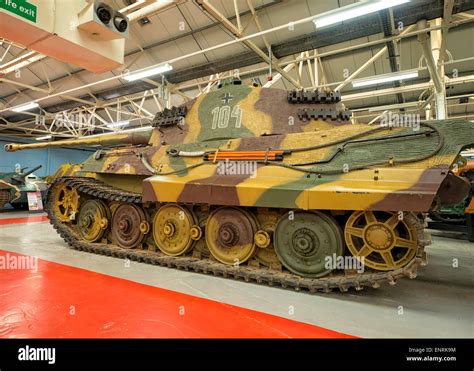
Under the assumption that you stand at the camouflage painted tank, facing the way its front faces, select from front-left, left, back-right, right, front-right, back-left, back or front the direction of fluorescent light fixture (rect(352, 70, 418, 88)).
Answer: right

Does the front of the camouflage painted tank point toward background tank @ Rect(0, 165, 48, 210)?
yes

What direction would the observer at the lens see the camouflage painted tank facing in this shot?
facing away from the viewer and to the left of the viewer

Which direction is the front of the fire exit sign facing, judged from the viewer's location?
facing the viewer and to the right of the viewer

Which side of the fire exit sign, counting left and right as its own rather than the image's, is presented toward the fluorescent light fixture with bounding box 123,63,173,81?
left

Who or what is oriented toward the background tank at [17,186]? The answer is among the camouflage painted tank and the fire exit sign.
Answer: the camouflage painted tank
